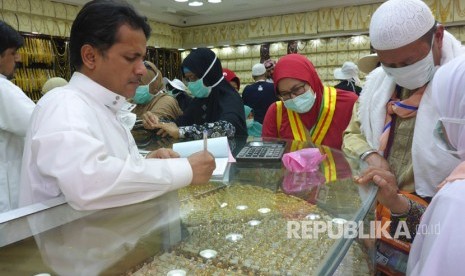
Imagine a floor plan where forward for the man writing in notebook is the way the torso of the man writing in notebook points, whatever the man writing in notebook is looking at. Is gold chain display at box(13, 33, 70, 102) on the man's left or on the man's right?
on the man's left

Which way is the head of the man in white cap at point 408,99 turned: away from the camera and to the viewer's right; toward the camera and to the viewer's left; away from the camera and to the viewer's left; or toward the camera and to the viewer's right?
toward the camera and to the viewer's left

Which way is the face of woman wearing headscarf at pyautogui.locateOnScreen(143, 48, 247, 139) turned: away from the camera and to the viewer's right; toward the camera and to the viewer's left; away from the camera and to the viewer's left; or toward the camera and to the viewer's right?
toward the camera and to the viewer's left

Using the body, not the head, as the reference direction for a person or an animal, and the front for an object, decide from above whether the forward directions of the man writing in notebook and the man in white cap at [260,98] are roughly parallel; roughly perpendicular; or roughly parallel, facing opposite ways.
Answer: roughly perpendicular

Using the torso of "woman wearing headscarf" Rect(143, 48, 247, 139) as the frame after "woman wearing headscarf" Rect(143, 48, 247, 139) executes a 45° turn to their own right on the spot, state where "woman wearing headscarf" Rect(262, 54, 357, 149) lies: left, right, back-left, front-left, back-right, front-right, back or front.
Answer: back-left

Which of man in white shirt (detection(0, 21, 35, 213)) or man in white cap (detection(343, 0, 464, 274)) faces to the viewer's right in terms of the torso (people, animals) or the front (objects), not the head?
the man in white shirt

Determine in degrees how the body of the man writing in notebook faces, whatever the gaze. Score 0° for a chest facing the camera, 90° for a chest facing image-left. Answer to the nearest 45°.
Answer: approximately 270°

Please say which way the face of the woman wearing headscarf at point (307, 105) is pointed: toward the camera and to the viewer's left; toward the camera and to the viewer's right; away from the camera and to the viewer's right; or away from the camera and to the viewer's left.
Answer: toward the camera and to the viewer's left

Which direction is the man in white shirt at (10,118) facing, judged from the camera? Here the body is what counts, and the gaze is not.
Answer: to the viewer's right

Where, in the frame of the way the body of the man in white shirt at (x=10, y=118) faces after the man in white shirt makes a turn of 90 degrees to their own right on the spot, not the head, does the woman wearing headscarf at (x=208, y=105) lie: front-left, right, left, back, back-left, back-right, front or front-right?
left

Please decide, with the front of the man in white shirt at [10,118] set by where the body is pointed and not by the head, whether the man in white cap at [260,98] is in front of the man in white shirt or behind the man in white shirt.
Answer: in front
